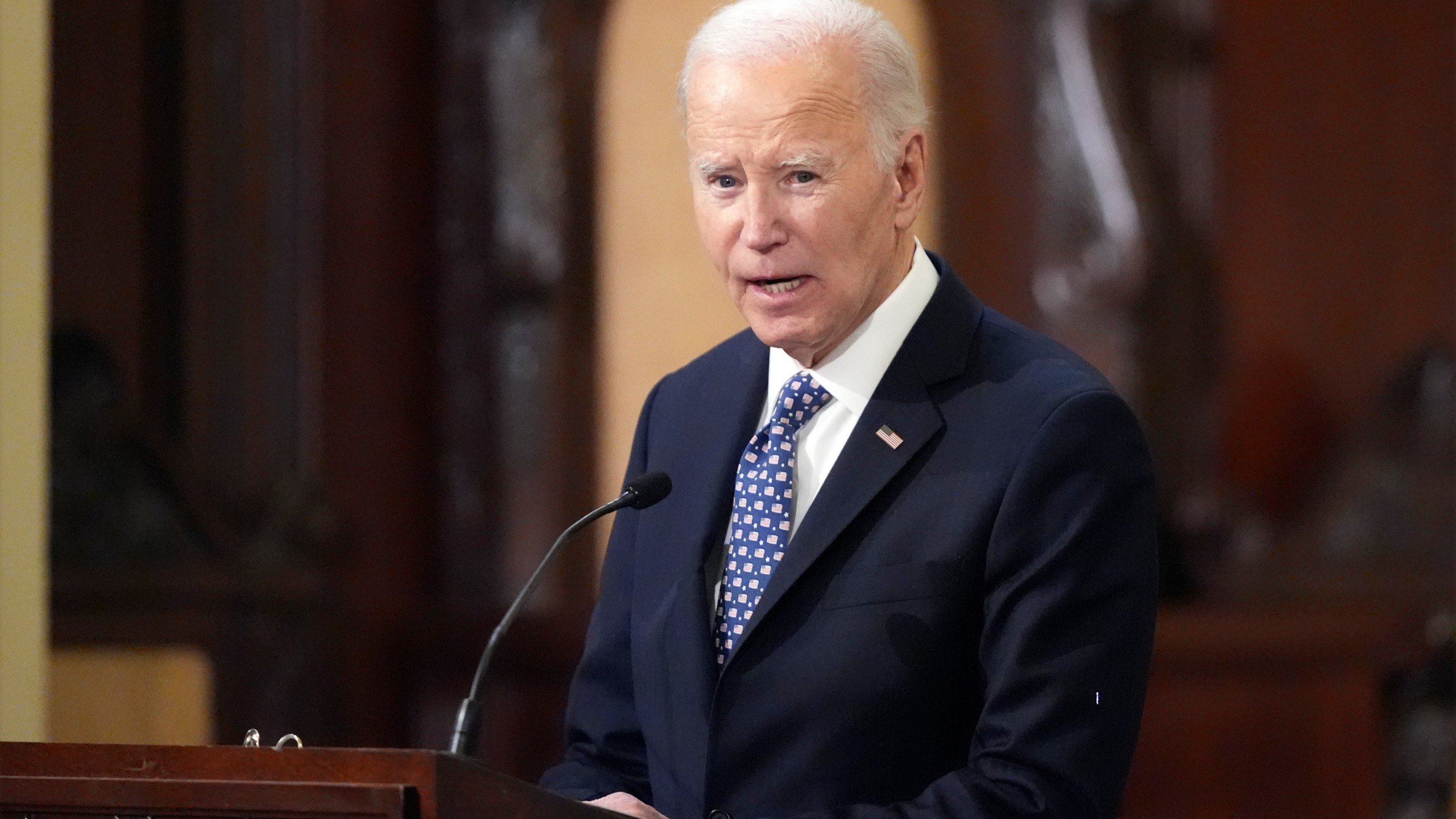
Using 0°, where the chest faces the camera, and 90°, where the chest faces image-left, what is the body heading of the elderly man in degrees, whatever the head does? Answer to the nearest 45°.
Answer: approximately 45°

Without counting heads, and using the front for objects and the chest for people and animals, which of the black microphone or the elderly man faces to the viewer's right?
the black microphone

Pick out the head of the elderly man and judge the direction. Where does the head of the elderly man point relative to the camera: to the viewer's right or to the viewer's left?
to the viewer's left

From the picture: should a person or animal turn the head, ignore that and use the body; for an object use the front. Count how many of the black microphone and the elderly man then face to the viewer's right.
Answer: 1

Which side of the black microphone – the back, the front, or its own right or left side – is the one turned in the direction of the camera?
right

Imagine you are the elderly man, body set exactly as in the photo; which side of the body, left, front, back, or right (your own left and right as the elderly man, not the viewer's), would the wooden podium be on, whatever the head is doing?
front
